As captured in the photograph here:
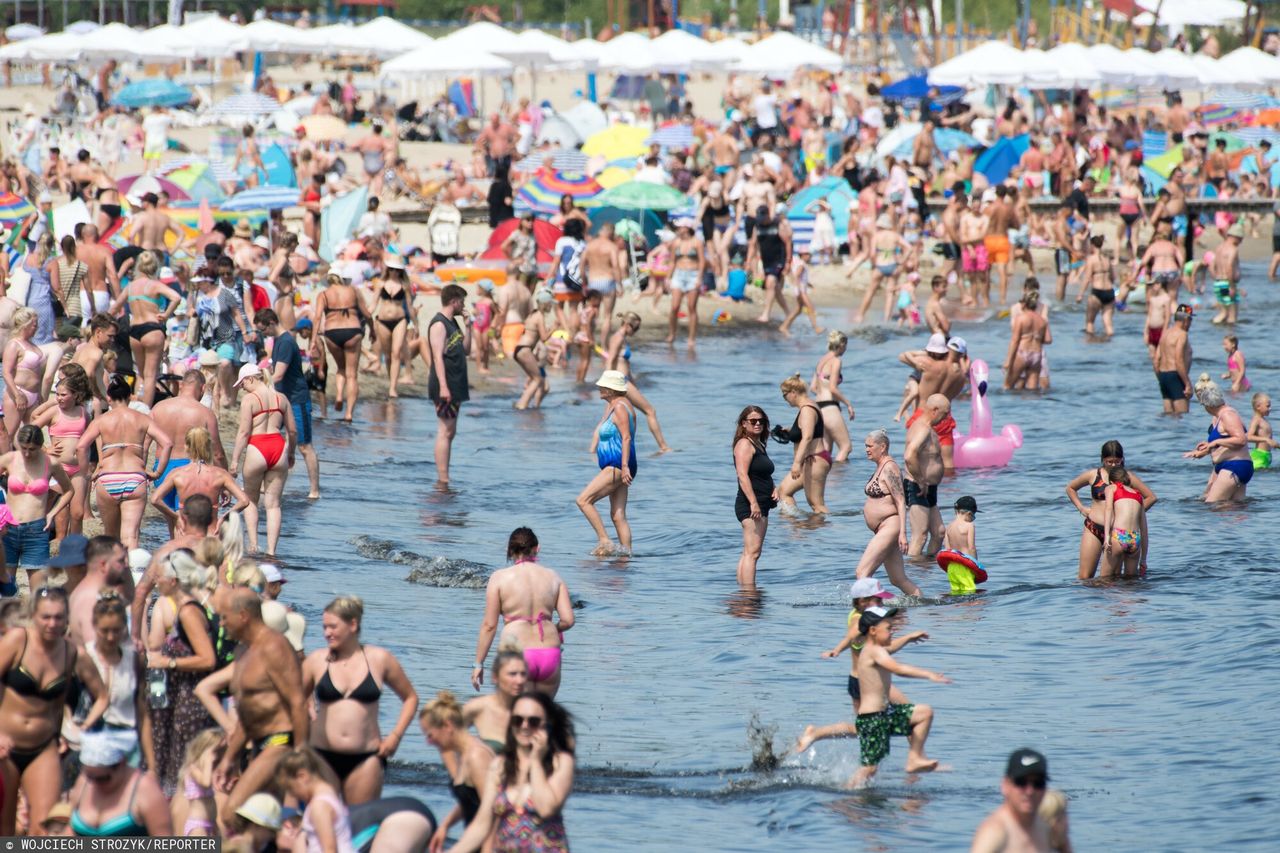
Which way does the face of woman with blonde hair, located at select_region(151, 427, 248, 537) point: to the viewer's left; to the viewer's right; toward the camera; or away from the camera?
away from the camera

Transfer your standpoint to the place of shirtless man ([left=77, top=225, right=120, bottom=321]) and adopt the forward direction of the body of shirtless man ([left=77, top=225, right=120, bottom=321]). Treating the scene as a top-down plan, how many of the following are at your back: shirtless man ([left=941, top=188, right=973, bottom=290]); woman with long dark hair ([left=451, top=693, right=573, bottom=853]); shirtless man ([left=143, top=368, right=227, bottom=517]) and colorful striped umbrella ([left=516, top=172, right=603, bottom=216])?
2

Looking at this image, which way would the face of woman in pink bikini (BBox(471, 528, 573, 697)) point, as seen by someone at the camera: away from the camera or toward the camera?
away from the camera

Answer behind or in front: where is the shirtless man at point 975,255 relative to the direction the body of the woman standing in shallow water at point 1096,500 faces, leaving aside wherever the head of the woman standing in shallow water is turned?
behind

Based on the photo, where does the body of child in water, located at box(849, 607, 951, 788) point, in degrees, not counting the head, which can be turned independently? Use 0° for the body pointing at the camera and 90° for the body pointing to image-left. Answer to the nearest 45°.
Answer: approximately 270°

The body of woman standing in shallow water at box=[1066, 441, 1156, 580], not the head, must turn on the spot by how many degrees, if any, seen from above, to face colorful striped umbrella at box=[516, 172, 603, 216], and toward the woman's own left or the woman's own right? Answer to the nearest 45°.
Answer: approximately 135° to the woman's own right

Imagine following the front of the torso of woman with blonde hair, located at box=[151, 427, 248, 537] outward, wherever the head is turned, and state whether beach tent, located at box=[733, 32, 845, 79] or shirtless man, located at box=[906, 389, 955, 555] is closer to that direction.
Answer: the beach tent

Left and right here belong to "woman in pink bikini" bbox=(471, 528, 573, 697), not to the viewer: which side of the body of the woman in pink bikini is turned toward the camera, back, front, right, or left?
back
